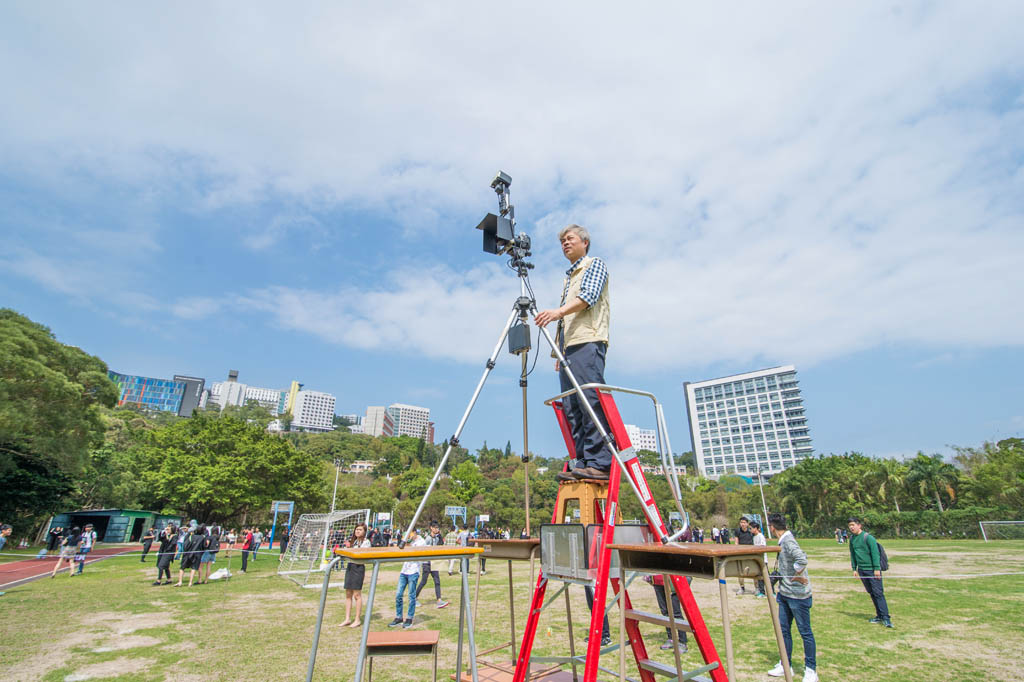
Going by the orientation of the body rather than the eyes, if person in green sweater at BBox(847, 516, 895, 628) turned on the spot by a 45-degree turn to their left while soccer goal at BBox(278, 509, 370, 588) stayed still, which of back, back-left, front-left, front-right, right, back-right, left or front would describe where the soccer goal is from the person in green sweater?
right

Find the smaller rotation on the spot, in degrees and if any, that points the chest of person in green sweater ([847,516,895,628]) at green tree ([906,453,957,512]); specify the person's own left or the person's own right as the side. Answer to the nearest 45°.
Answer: approximately 135° to the person's own right

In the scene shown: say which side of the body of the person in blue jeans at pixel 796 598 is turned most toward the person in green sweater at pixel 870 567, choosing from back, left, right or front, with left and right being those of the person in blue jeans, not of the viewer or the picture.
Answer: right

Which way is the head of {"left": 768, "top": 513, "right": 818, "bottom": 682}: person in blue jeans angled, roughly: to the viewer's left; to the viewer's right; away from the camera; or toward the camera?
to the viewer's left

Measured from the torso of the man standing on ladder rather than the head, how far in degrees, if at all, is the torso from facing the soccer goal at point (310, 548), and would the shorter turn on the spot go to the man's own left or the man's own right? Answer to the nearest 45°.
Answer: approximately 45° to the man's own right

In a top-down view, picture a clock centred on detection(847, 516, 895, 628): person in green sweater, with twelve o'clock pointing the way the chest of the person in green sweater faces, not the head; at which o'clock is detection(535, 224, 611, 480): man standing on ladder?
The man standing on ladder is roughly at 11 o'clock from the person in green sweater.

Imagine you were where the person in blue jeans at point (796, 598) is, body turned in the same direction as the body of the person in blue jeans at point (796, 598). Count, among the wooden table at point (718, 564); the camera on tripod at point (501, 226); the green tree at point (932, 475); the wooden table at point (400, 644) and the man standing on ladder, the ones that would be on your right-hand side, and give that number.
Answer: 1

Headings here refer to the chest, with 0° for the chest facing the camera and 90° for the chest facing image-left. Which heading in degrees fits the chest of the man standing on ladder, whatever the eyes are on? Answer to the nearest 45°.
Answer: approximately 90°

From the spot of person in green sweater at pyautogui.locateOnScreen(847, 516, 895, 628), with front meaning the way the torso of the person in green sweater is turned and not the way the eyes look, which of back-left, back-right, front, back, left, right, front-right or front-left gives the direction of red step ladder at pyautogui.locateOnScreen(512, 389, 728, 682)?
front-left

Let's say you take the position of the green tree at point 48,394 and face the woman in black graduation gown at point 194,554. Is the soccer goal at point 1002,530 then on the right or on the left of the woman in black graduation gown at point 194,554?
left

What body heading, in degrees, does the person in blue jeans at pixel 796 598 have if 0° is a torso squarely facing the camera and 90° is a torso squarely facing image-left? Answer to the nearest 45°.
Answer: approximately 90°
